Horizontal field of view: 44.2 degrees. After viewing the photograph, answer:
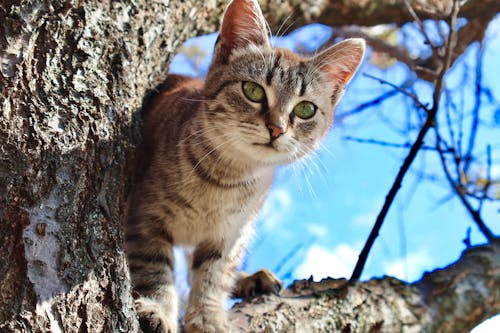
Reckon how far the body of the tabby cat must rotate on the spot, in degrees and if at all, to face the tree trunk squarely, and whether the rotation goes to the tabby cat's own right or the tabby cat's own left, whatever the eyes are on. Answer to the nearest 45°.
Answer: approximately 45° to the tabby cat's own right

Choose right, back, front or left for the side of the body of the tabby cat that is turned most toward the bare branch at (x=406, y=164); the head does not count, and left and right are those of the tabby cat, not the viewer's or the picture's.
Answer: left

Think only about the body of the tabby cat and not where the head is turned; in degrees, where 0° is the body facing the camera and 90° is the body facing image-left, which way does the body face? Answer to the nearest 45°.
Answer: approximately 0°
